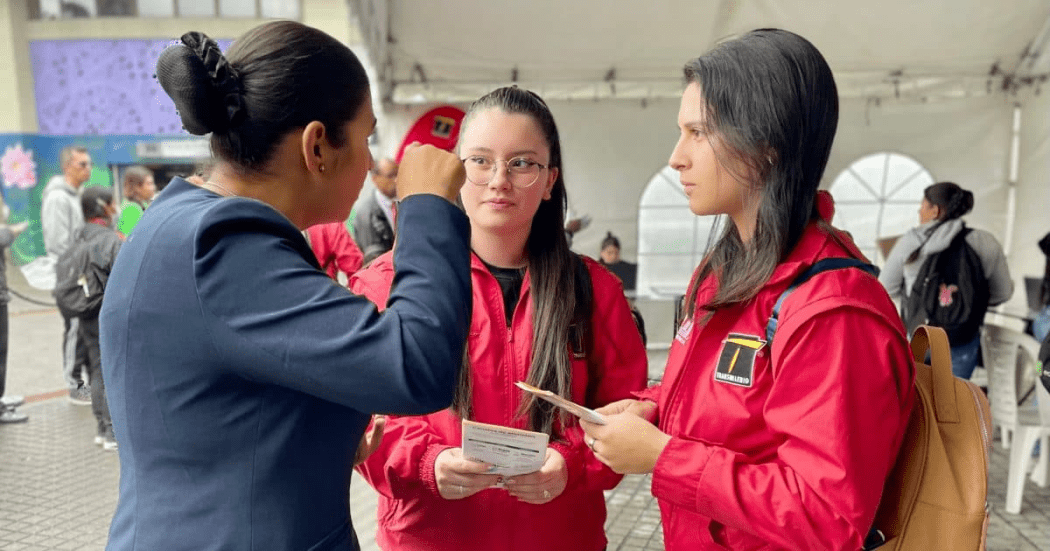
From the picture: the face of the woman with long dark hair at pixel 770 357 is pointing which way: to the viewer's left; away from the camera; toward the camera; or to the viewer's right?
to the viewer's left

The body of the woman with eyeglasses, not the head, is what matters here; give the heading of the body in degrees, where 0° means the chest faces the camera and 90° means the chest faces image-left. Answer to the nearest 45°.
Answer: approximately 0°

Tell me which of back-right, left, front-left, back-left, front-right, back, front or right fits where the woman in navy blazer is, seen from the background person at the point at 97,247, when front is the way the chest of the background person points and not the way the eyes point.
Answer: right

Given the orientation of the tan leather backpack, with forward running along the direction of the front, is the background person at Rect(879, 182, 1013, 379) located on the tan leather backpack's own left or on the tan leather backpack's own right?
on the tan leather backpack's own left

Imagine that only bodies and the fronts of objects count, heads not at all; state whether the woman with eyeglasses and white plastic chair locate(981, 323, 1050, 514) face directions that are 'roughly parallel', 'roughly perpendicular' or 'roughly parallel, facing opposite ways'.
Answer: roughly perpendicular

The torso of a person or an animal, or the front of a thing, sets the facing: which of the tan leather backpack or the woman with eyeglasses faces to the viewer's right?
the tan leather backpack

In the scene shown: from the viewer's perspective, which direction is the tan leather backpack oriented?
to the viewer's right

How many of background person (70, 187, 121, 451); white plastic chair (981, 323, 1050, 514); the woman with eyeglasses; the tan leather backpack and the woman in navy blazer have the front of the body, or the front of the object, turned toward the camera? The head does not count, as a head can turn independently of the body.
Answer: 1

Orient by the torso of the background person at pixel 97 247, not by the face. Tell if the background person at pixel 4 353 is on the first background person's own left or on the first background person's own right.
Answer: on the first background person's own left

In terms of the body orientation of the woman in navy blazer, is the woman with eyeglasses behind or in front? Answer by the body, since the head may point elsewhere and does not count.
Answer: in front

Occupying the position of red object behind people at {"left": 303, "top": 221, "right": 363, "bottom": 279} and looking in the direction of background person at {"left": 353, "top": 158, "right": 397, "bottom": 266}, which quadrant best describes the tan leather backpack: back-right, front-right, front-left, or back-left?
back-right
